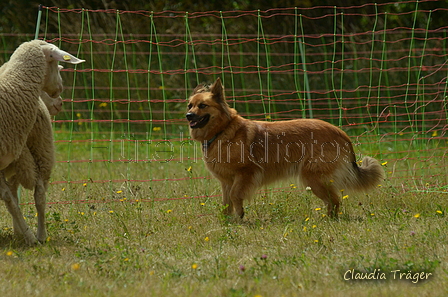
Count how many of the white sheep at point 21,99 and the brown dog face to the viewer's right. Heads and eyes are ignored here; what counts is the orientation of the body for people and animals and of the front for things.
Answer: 1

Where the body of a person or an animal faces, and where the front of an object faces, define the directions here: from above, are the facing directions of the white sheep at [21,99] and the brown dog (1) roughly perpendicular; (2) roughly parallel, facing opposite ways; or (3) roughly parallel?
roughly parallel, facing opposite ways

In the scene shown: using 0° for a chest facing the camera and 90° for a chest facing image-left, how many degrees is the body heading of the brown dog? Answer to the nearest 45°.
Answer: approximately 90°

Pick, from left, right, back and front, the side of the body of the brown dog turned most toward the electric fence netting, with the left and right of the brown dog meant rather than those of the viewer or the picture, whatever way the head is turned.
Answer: right

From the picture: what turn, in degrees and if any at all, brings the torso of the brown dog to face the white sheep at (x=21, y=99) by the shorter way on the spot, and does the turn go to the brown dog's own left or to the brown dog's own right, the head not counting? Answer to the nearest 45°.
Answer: approximately 45° to the brown dog's own left

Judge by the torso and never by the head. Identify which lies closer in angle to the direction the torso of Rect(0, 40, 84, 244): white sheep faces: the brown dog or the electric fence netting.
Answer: the brown dog

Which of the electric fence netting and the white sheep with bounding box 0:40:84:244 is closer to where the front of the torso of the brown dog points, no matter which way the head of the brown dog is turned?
the white sheep

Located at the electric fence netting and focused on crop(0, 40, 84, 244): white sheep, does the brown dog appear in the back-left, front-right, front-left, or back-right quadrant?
front-left

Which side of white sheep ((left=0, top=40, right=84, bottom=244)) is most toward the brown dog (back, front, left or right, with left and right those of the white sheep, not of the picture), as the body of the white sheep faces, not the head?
front

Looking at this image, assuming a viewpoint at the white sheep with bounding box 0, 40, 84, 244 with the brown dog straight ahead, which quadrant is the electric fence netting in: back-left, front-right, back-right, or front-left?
front-left

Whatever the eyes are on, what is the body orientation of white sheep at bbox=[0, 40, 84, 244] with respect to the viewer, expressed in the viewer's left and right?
facing to the right of the viewer

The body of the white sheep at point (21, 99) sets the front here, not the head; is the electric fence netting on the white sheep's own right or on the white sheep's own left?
on the white sheep's own left

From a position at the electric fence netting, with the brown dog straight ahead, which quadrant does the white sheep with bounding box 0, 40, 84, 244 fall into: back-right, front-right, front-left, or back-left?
front-right
